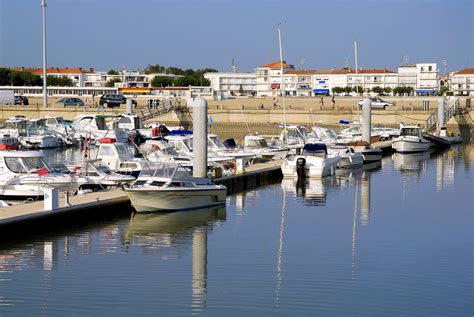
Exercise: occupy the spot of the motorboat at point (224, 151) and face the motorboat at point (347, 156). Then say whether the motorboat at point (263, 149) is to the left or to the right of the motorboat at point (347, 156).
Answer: left

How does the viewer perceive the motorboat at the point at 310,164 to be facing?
facing away from the viewer and to the right of the viewer

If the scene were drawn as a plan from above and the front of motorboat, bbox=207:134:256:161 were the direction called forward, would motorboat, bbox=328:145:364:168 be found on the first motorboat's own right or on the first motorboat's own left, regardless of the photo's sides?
on the first motorboat's own left

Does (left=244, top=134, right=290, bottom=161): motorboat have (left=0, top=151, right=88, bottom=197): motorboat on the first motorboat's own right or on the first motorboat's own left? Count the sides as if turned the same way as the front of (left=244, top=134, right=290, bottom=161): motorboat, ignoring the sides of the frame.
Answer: on the first motorboat's own right
